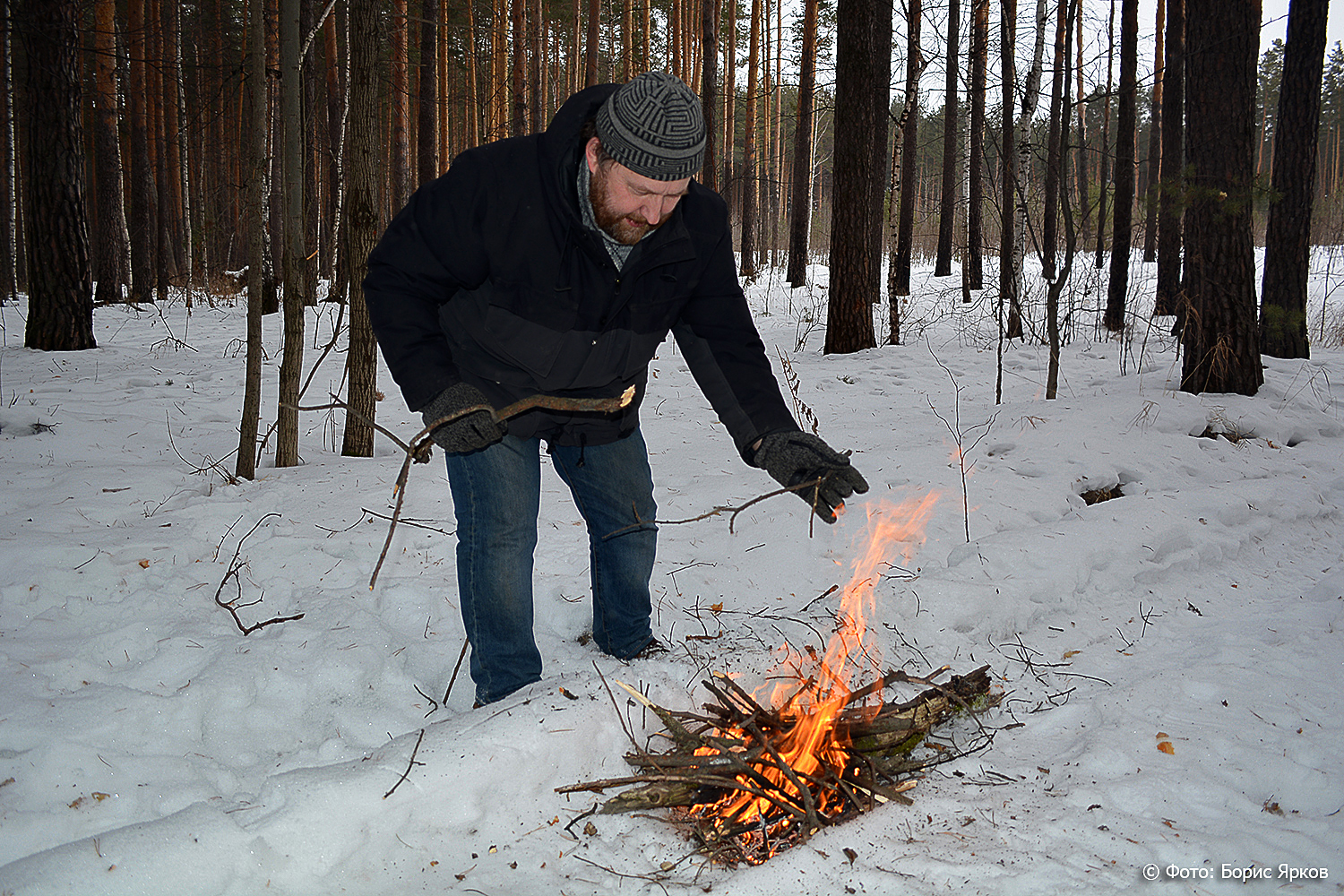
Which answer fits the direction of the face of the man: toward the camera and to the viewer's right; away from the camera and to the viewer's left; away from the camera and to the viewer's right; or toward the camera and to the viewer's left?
toward the camera and to the viewer's right

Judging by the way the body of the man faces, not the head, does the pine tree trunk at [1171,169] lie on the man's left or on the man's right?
on the man's left

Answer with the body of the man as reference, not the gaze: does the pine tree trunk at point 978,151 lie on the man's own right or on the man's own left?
on the man's own left

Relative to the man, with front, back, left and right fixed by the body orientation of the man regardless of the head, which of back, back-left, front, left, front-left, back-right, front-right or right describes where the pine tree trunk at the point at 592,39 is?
back-left

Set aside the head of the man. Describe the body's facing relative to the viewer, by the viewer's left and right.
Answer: facing the viewer and to the right of the viewer

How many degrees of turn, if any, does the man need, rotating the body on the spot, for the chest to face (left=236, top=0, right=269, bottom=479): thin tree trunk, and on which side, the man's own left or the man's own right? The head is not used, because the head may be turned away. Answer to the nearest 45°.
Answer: approximately 180°
